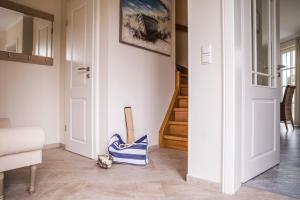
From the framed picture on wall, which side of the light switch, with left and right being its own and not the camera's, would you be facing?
right

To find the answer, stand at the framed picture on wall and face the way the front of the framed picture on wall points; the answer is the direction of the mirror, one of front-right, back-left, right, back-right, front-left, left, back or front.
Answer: back-right

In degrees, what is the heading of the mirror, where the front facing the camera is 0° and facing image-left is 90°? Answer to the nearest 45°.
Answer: approximately 315°

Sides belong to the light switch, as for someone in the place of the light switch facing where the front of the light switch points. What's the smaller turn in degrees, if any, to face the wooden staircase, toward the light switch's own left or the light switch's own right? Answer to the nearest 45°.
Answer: approximately 135° to the light switch's own right

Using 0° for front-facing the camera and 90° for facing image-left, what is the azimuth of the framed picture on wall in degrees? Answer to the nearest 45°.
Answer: approximately 315°

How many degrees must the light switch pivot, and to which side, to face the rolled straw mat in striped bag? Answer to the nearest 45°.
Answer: approximately 90° to its right

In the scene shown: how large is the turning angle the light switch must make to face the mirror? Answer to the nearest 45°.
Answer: approximately 45° to its right

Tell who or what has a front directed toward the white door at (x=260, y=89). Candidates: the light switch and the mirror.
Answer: the mirror
